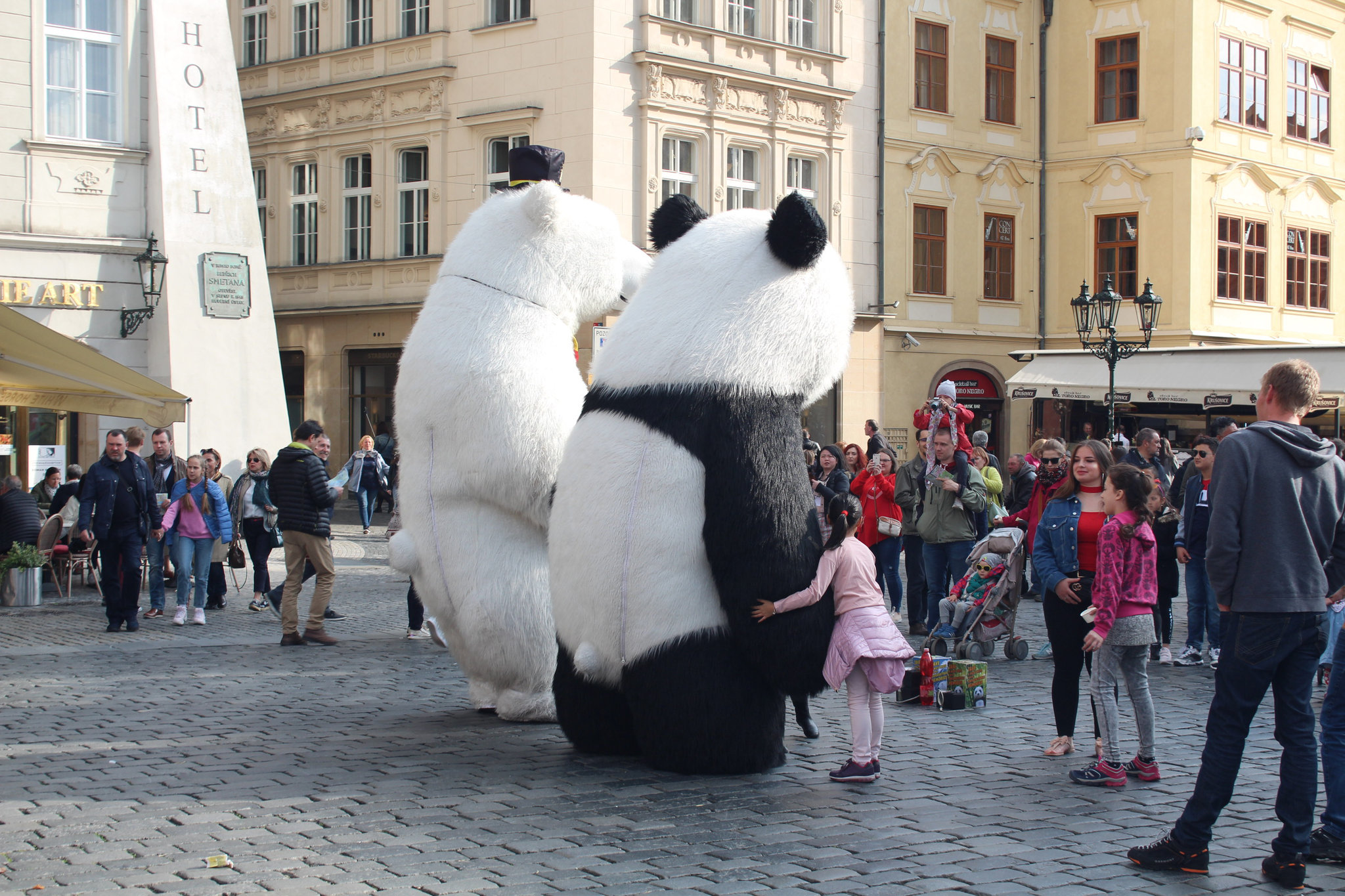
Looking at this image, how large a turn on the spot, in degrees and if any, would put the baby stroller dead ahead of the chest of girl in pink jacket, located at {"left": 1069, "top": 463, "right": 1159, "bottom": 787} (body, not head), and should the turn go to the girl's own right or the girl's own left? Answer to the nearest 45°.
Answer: approximately 90° to the girl's own right

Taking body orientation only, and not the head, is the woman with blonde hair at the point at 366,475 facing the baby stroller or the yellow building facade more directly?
the baby stroller

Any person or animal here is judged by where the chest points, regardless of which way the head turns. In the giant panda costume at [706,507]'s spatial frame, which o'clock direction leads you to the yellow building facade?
The yellow building facade is roughly at 11 o'clock from the giant panda costume.

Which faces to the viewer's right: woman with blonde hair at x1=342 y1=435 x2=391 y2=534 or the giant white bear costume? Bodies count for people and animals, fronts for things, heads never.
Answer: the giant white bear costume

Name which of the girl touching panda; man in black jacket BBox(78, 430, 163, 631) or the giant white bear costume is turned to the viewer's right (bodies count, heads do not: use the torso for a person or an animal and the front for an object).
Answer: the giant white bear costume

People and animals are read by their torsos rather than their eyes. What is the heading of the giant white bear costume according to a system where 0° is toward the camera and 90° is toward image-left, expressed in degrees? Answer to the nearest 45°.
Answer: approximately 270°

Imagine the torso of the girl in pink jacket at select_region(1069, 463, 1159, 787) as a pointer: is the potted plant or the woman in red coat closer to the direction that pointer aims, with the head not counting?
the potted plant

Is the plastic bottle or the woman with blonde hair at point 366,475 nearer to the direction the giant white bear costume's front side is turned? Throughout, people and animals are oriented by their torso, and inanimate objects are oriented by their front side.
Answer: the plastic bottle

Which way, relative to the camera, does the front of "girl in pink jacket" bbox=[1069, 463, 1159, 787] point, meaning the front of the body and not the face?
to the viewer's left
